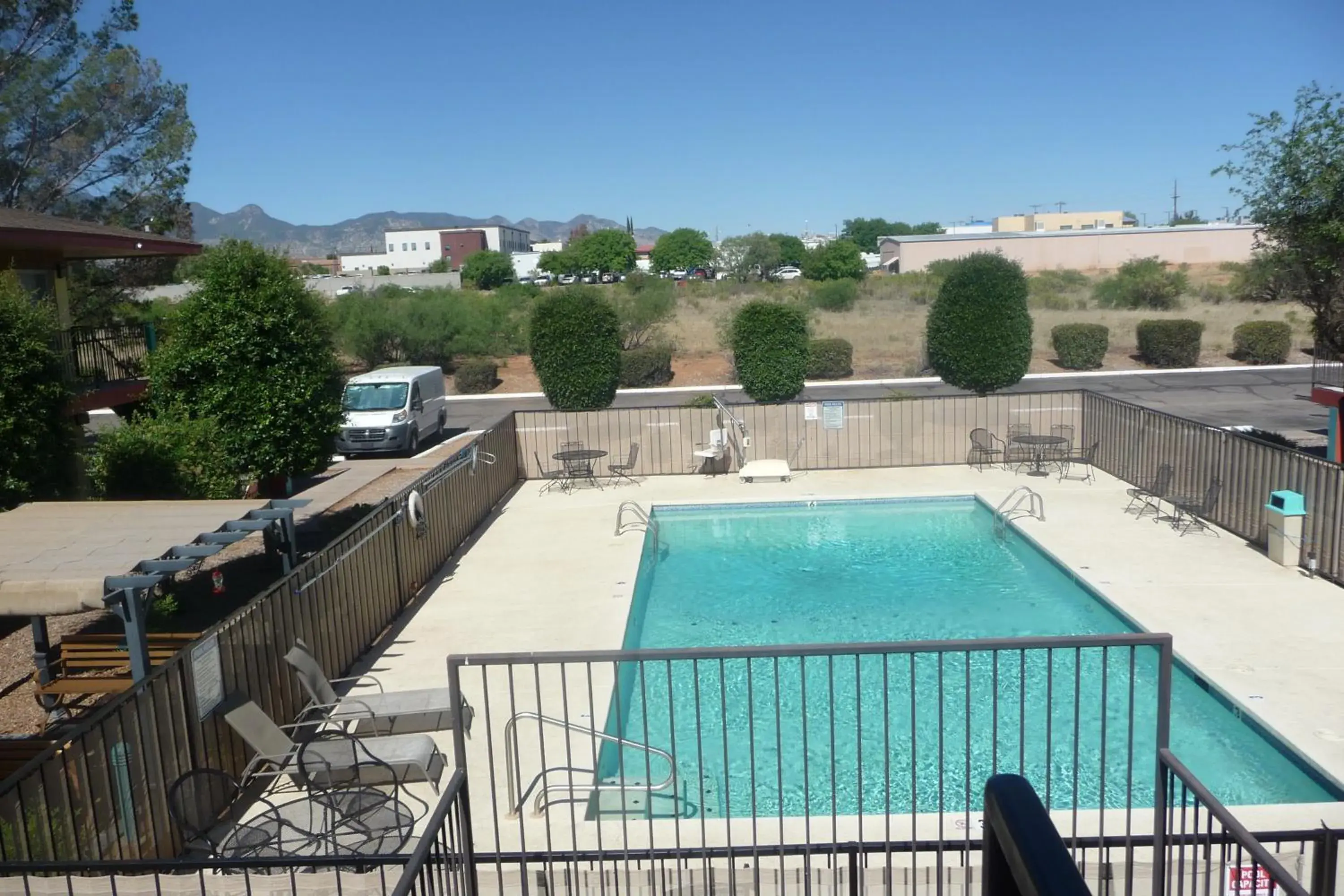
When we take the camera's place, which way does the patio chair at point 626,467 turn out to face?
facing to the left of the viewer

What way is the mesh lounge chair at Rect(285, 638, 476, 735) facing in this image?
to the viewer's right

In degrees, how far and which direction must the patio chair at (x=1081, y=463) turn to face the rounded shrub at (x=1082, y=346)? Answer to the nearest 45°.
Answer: approximately 90° to its right

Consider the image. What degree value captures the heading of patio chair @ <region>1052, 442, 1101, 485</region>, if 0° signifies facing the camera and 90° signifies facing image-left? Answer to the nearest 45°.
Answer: approximately 90°

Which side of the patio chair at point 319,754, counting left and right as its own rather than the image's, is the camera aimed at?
right

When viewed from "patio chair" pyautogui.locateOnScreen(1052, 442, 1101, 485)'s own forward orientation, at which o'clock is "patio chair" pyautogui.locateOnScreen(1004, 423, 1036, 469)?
"patio chair" pyautogui.locateOnScreen(1004, 423, 1036, 469) is roughly at 12 o'clock from "patio chair" pyautogui.locateOnScreen(1052, 442, 1101, 485).

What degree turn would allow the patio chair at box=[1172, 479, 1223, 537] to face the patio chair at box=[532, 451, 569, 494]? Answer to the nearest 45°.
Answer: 0° — it already faces it

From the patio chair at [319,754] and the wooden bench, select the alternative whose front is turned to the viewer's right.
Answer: the patio chair

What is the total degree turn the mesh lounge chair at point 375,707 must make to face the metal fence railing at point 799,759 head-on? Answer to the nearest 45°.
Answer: approximately 45° to its right

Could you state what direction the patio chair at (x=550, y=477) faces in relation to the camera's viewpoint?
facing to the right of the viewer

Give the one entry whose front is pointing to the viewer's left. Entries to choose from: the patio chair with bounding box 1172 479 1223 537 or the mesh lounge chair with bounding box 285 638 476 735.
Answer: the patio chair

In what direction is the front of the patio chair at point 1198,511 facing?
to the viewer's left
